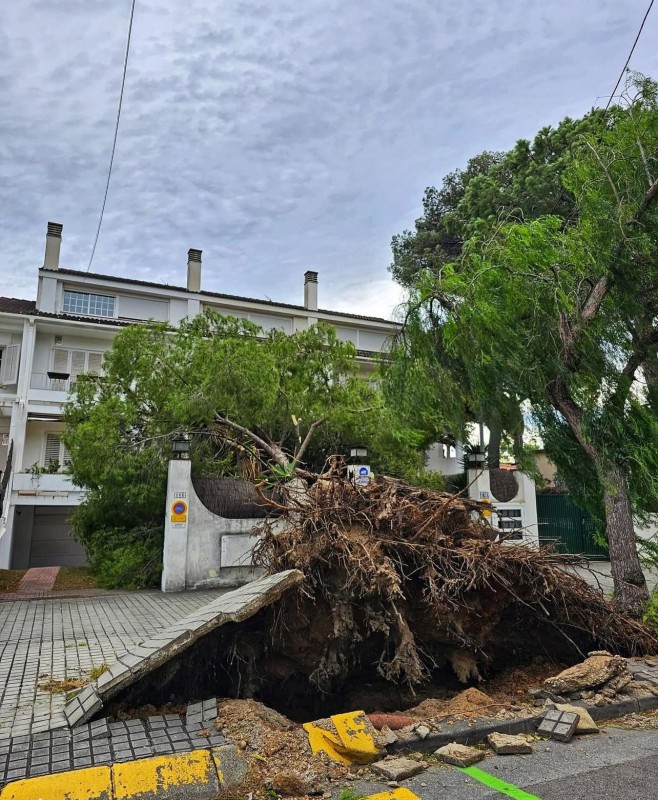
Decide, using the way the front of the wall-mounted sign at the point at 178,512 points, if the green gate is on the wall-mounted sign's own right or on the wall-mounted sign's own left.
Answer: on the wall-mounted sign's own left

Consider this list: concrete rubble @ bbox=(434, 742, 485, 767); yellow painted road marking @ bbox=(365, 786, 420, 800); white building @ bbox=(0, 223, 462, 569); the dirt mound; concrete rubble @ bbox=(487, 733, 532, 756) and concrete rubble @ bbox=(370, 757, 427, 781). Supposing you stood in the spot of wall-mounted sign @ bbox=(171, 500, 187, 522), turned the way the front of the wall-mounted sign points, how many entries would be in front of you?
5

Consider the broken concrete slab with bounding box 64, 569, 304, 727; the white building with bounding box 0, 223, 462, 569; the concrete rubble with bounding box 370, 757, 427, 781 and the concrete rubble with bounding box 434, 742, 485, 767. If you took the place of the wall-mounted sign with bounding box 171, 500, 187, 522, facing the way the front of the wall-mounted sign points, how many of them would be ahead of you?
3

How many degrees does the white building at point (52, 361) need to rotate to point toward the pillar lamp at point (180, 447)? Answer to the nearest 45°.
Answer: approximately 45° to its left

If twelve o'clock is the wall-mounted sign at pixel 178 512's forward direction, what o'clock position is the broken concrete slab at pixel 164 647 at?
The broken concrete slab is roughly at 12 o'clock from the wall-mounted sign.

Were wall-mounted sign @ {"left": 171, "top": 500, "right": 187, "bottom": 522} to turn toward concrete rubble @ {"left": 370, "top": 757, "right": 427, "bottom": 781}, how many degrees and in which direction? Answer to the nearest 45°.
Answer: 0° — it already faces it

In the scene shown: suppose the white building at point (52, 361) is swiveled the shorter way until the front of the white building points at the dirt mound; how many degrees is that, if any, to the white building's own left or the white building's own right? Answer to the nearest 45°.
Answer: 0° — it already faces it

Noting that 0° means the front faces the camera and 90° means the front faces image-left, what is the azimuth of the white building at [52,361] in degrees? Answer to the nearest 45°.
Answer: approximately 0°

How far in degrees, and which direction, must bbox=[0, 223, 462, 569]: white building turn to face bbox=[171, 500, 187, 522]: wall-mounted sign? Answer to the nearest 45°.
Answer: approximately 45° to its left

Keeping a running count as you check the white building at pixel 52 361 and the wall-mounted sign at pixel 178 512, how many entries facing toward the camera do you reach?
2

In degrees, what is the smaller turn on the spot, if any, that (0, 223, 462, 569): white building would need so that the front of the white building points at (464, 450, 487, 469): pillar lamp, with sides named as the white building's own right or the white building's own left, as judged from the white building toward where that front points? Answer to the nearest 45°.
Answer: approximately 45° to the white building's own left
